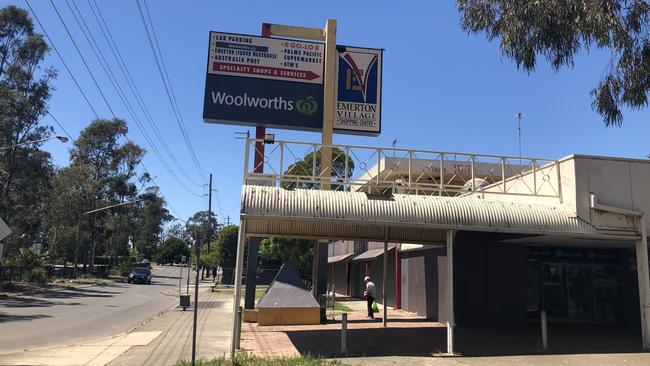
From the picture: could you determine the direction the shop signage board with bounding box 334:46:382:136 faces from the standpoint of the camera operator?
facing the viewer

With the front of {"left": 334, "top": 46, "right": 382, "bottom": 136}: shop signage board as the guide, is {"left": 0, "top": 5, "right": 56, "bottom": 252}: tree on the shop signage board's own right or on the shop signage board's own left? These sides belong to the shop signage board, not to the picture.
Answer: on the shop signage board's own right

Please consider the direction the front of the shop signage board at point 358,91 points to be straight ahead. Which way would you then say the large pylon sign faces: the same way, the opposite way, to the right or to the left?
the same way

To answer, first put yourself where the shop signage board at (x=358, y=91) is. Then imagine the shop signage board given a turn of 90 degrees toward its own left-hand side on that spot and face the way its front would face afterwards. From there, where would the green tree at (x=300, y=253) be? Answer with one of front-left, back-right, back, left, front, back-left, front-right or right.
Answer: left

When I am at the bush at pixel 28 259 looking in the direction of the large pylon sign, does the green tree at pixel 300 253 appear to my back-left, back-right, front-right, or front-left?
front-left

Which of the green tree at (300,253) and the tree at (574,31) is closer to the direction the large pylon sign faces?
the tree

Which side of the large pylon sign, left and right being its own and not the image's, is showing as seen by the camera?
front

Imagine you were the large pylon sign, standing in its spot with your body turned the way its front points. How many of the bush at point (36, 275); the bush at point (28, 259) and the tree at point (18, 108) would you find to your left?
0
